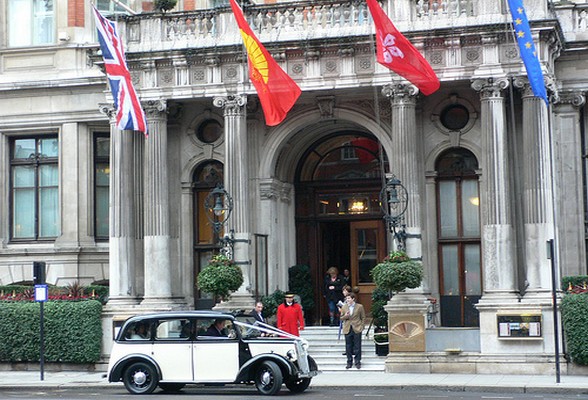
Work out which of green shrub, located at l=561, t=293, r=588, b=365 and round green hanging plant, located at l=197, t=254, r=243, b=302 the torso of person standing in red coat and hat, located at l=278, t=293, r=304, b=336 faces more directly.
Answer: the green shrub

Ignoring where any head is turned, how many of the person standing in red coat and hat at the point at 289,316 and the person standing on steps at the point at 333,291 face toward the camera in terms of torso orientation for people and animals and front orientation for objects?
2

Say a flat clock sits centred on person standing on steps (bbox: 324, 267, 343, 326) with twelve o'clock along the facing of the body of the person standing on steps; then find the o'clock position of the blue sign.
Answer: The blue sign is roughly at 2 o'clock from the person standing on steps.

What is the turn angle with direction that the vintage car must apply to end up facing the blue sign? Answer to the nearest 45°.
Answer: approximately 180°
